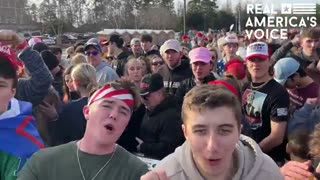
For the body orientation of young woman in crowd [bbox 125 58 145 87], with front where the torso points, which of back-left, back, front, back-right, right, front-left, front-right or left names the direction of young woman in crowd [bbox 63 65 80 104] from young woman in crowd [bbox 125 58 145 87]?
front-right

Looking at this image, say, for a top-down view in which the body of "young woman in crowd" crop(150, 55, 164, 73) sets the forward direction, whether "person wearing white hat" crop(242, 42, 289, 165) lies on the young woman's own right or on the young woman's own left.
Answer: on the young woman's own left

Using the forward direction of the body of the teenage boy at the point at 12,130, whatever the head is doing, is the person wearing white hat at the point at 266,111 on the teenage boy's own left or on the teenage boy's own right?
on the teenage boy's own left

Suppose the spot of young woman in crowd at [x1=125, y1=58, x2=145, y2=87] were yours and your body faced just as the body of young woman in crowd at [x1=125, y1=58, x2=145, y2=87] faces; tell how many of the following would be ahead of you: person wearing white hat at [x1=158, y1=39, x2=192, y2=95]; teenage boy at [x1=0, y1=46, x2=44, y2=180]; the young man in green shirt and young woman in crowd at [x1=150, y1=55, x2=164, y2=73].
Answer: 2

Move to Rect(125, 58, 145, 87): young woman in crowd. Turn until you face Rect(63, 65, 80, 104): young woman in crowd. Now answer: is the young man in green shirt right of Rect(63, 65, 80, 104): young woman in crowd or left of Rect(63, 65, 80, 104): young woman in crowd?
left

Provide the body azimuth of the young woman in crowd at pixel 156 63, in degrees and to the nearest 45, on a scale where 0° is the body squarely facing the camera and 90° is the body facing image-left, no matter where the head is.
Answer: approximately 45°

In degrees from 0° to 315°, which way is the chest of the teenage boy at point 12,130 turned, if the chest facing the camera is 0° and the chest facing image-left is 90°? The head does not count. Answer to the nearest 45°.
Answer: approximately 0°

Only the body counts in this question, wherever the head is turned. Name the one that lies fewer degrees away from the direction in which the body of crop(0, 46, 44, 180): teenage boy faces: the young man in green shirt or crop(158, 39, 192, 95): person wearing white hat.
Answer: the young man in green shirt

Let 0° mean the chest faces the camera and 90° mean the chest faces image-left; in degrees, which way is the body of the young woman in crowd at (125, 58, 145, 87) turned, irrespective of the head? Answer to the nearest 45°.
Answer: approximately 0°
